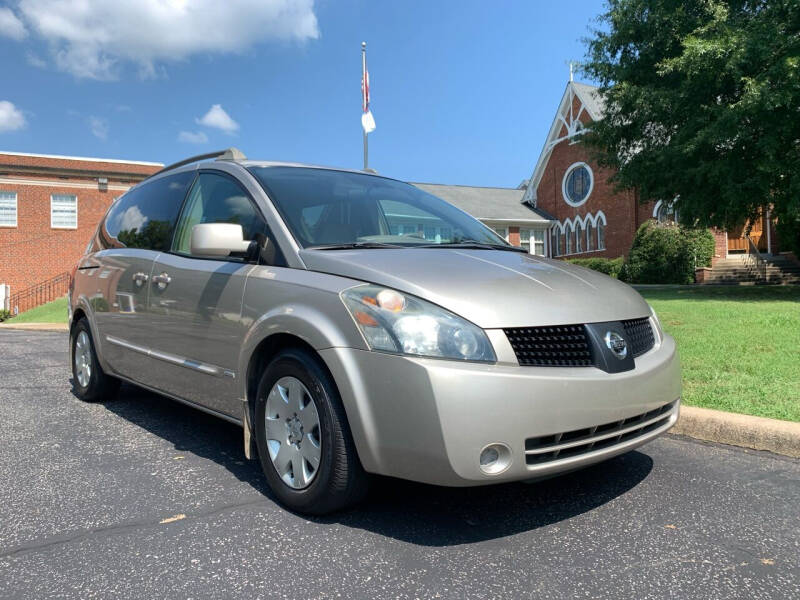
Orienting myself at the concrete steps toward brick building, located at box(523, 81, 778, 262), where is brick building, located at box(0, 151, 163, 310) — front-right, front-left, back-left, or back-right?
front-left

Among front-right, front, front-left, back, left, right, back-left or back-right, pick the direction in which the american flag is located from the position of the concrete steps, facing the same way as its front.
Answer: front-right

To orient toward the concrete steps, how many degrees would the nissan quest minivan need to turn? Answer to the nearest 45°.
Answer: approximately 90° to its left

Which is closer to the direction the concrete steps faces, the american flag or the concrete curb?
the concrete curb

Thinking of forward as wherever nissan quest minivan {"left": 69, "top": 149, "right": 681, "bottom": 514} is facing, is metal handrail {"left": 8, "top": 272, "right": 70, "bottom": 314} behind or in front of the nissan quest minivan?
behind

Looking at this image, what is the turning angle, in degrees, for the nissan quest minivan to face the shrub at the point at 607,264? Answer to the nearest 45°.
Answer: approximately 135° to its left

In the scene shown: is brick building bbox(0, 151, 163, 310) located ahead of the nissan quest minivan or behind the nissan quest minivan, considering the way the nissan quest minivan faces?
behind

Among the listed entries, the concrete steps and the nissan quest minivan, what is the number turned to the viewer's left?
0

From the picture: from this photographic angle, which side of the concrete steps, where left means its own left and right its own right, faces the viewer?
front

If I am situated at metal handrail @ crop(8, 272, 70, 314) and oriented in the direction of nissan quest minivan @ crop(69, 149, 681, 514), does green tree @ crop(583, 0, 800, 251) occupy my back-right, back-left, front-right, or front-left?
front-left

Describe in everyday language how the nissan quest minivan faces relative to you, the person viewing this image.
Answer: facing the viewer and to the right of the viewer

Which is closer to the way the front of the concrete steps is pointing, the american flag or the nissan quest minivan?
the nissan quest minivan

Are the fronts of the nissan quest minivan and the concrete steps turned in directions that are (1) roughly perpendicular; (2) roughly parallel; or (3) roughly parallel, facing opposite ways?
roughly perpendicular
